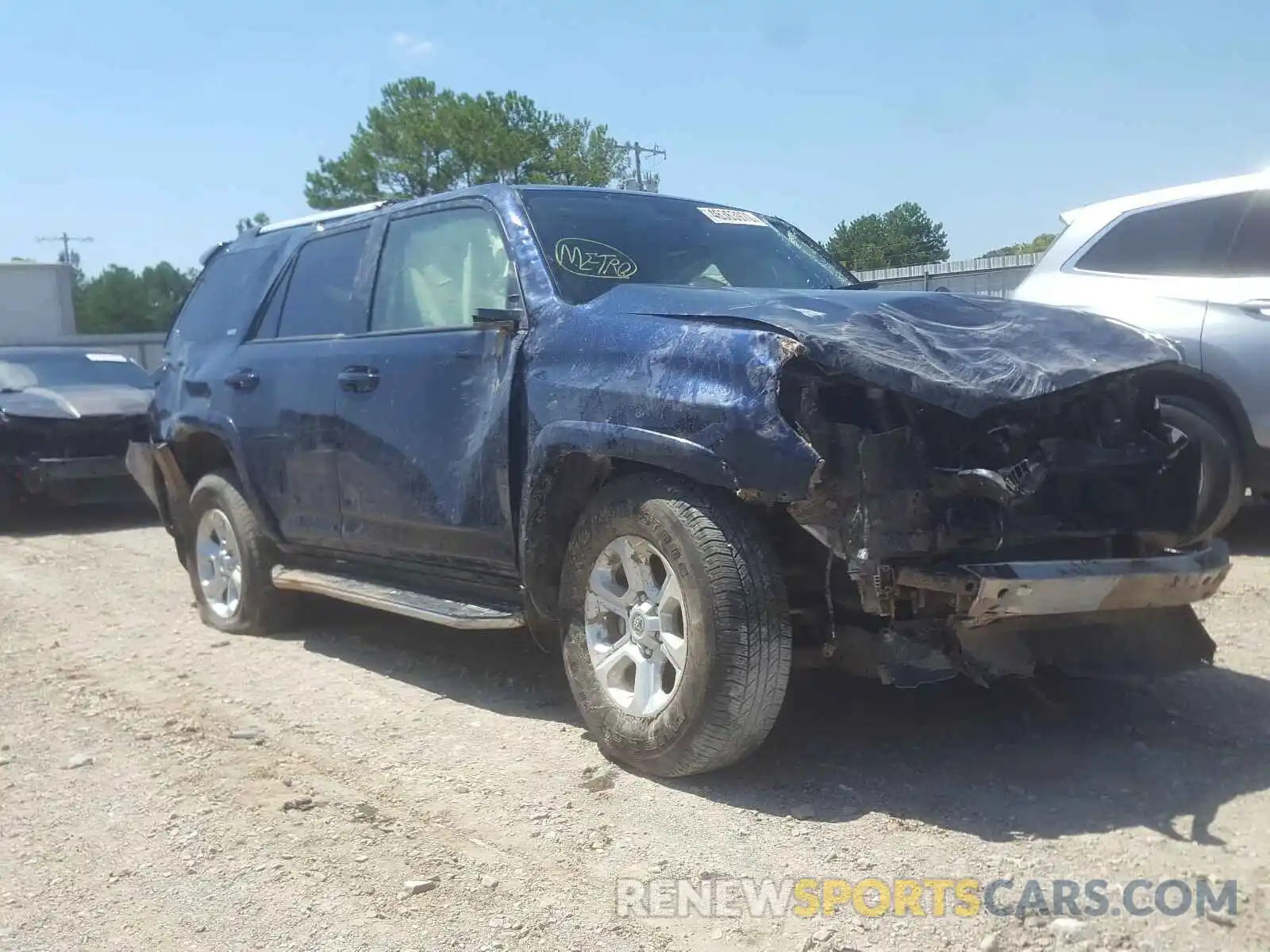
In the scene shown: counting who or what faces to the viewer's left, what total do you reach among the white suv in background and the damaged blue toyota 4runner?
0

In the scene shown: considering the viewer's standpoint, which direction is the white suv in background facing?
facing the viewer and to the right of the viewer

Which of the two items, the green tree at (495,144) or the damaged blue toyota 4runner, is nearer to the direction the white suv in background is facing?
the damaged blue toyota 4runner

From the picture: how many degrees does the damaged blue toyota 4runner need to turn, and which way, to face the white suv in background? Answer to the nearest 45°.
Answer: approximately 90° to its left

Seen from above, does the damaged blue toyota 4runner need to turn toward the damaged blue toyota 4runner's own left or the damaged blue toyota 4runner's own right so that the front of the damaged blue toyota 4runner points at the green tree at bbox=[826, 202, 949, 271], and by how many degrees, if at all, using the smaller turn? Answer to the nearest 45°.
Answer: approximately 135° to the damaged blue toyota 4runner's own left

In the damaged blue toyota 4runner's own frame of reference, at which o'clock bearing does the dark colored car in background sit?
The dark colored car in background is roughly at 6 o'clock from the damaged blue toyota 4runner.

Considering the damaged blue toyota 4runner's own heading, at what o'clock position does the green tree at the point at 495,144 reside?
The green tree is roughly at 7 o'clock from the damaged blue toyota 4runner.

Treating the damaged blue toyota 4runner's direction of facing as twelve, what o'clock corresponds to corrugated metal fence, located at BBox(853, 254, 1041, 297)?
The corrugated metal fence is roughly at 8 o'clock from the damaged blue toyota 4runner.
